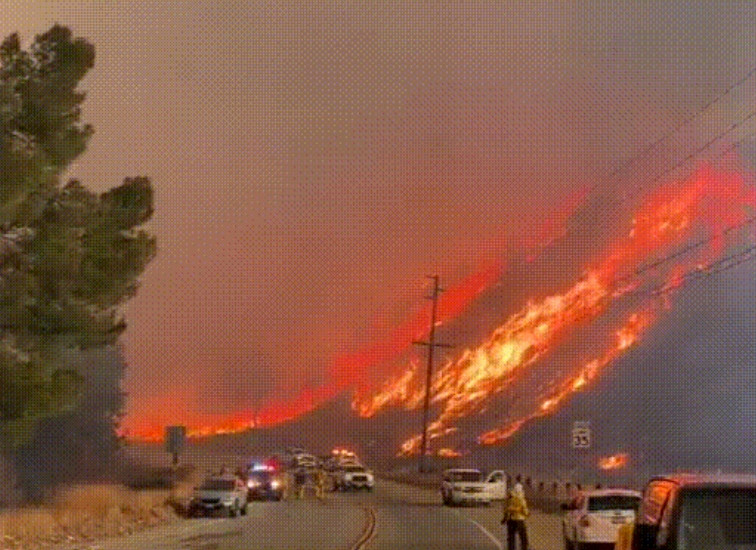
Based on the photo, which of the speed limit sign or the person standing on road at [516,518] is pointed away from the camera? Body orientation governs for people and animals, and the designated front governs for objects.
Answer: the person standing on road

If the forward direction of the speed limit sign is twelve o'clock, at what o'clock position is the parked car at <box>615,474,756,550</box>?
The parked car is roughly at 12 o'clock from the speed limit sign.

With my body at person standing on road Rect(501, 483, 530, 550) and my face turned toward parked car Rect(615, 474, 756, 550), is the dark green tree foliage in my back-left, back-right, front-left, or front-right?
back-right

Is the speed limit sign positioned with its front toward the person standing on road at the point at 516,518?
yes

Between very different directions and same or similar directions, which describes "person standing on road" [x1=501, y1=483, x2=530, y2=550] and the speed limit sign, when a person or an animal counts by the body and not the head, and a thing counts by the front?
very different directions

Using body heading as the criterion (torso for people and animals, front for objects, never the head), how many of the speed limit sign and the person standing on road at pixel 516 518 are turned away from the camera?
1

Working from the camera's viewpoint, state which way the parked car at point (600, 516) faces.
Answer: facing away from the viewer and to the left of the viewer

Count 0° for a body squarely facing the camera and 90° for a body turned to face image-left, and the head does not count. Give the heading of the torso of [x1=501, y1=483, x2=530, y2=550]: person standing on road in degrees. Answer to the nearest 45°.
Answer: approximately 180°
